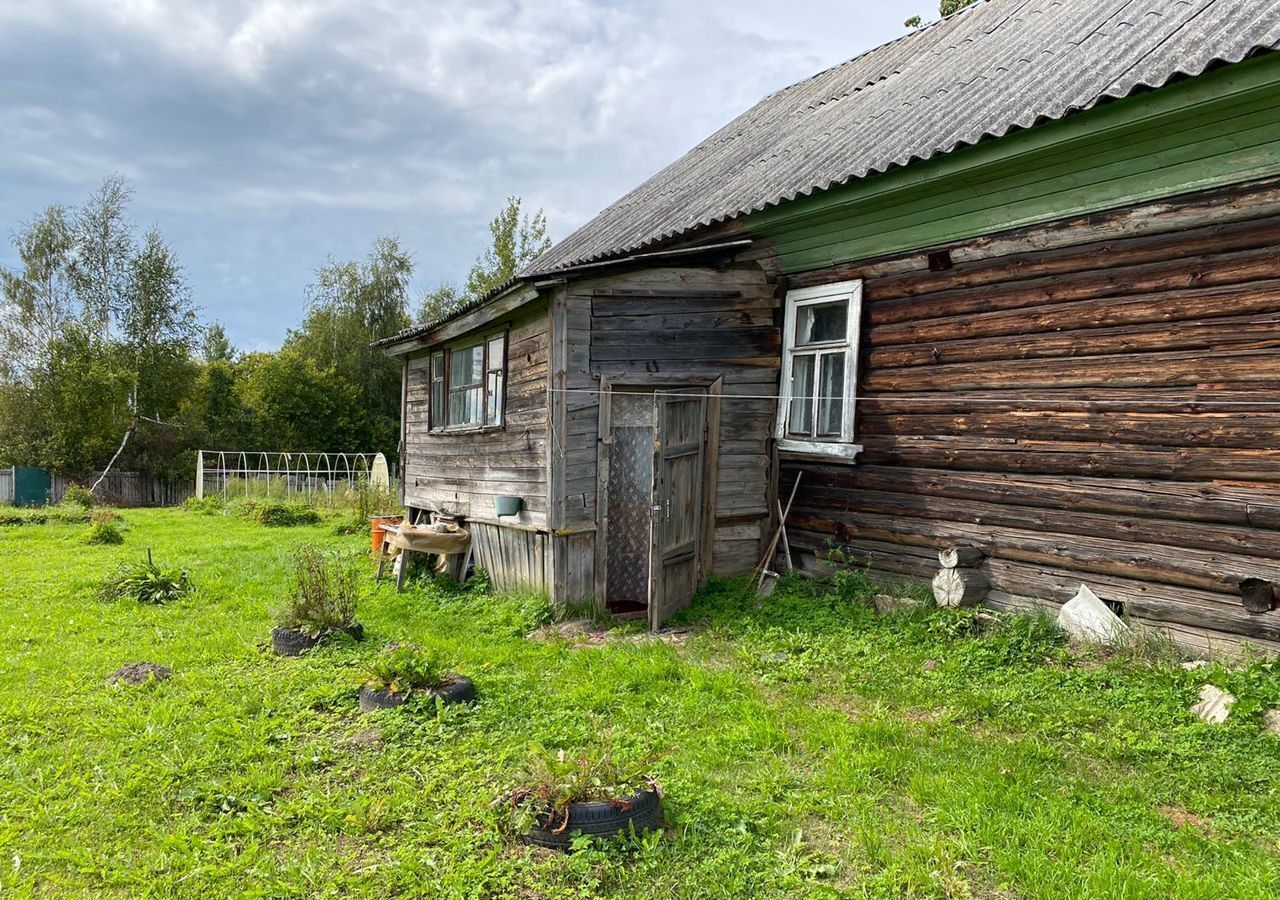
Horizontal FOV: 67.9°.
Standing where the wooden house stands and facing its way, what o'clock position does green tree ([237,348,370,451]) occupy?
The green tree is roughly at 3 o'clock from the wooden house.

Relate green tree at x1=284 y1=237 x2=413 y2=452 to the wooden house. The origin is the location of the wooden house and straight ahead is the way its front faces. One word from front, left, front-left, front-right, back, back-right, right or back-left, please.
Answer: right

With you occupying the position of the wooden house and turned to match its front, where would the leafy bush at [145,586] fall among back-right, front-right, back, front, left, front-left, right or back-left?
front-right

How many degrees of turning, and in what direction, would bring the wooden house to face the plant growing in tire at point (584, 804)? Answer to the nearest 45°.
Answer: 0° — it already faces it

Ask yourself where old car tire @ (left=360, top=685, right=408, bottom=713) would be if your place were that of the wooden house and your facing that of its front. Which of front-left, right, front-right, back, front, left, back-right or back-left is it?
front

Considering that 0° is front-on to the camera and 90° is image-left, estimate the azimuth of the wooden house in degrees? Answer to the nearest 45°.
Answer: approximately 45°

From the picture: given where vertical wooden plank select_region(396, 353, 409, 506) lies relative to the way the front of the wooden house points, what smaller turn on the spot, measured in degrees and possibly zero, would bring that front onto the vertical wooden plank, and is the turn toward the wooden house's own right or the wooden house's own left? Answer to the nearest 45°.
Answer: approximately 90° to the wooden house's own right

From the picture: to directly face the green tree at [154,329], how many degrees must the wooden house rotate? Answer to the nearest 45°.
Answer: approximately 90° to its right

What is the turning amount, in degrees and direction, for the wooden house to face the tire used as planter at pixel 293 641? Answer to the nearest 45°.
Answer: approximately 45° to its right

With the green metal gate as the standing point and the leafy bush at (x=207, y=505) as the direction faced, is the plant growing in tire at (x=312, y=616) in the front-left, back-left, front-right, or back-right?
front-right

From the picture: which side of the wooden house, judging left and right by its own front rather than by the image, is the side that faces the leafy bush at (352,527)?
right

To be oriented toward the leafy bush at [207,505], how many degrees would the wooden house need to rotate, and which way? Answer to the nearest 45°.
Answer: approximately 90° to its right

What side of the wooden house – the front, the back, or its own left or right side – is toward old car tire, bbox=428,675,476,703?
front
